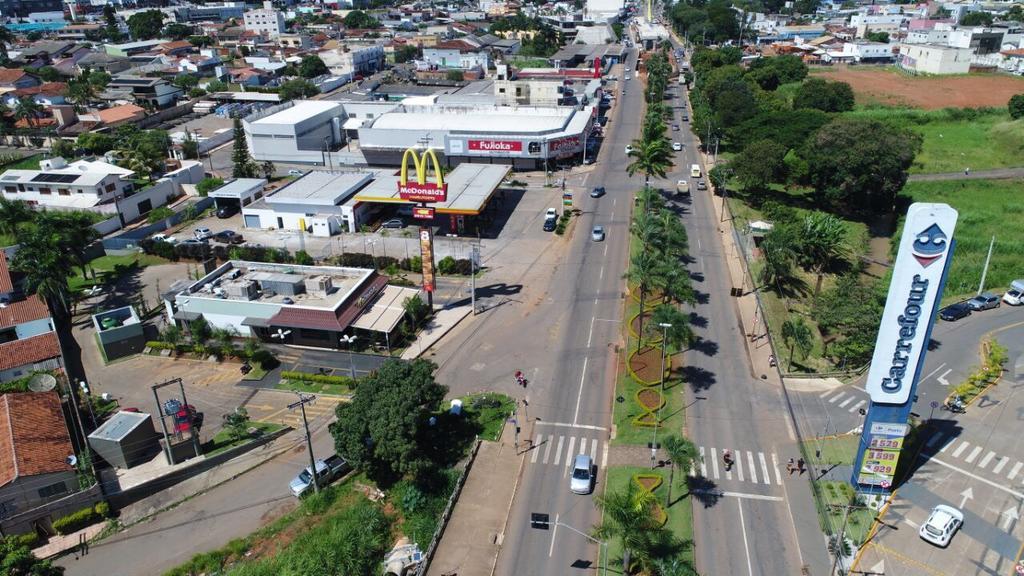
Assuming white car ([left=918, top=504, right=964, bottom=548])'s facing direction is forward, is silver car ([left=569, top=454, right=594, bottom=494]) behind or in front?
behind

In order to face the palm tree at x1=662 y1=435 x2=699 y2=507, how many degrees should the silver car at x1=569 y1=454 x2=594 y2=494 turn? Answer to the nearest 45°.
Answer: approximately 90° to its left

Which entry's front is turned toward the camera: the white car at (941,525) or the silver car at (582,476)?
the silver car

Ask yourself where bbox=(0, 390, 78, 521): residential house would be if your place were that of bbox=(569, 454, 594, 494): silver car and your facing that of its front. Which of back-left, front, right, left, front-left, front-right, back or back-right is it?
right

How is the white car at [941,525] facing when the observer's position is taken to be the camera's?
facing away from the viewer and to the right of the viewer

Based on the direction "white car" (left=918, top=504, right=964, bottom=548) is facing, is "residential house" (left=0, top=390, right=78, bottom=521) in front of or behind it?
behind

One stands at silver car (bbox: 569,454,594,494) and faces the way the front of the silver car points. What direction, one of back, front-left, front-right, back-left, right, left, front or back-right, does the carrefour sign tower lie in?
left

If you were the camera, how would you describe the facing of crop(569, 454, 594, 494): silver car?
facing the viewer

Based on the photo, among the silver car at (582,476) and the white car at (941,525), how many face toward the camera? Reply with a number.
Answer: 1

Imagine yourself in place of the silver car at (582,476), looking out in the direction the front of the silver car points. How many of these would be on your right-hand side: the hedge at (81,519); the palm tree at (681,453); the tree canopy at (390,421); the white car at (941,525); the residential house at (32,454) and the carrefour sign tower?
3
